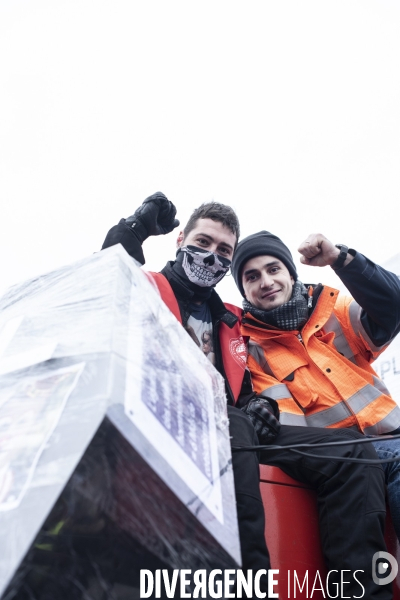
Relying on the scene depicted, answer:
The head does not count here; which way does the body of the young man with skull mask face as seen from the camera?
toward the camera

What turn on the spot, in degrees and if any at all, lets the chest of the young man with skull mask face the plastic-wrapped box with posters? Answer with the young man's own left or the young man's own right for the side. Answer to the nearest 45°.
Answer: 0° — they already face it
